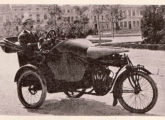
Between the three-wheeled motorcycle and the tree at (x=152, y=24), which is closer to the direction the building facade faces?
the three-wheeled motorcycle

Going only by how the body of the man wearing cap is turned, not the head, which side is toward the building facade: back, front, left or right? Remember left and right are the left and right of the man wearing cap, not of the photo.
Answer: left

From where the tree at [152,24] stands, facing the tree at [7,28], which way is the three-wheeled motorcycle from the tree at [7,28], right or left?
left

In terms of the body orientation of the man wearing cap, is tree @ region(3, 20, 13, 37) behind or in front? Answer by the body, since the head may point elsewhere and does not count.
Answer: behind

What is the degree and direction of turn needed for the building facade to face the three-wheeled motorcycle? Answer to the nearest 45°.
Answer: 0° — it already faces it

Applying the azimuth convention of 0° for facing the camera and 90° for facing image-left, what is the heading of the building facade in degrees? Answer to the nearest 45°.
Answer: approximately 0°
